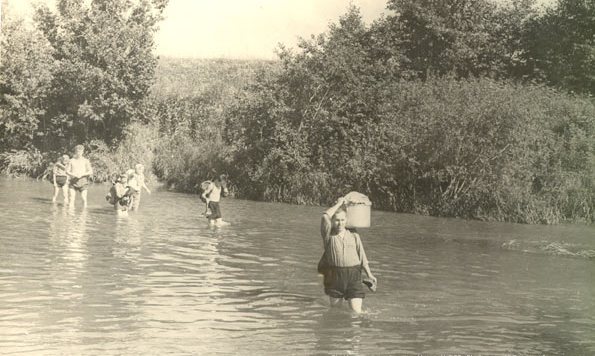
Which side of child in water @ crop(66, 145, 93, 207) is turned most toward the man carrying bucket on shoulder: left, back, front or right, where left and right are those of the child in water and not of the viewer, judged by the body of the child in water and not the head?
front

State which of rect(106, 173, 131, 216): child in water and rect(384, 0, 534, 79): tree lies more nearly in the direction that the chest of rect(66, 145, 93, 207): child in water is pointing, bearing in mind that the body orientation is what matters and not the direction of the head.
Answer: the child in water

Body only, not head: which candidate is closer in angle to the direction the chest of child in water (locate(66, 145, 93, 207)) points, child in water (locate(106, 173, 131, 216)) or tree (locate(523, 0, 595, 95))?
the child in water

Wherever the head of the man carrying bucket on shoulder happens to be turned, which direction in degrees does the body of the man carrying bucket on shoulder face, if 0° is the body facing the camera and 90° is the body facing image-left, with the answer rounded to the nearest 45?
approximately 0°

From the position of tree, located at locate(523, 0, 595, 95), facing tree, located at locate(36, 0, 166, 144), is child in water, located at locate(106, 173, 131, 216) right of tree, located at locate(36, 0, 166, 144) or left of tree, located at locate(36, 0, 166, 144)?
left

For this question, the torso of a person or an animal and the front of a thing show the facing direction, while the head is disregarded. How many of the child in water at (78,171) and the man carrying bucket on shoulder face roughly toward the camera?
2

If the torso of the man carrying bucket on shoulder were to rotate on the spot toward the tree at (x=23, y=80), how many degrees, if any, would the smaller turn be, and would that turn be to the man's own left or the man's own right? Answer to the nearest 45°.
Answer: approximately 135° to the man's own right

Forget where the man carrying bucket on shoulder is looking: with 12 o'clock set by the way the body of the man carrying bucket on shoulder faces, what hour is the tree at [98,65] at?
The tree is roughly at 5 o'clock from the man carrying bucket on shoulder.

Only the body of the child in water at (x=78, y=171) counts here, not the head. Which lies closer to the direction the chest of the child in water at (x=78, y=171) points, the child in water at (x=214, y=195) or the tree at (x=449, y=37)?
the child in water

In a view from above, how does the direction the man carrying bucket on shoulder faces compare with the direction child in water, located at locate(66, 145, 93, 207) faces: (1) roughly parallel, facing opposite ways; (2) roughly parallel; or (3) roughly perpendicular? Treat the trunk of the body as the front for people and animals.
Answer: roughly parallel

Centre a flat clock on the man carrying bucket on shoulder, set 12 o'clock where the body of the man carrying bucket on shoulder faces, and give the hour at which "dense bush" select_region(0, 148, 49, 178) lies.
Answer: The dense bush is roughly at 5 o'clock from the man carrying bucket on shoulder.

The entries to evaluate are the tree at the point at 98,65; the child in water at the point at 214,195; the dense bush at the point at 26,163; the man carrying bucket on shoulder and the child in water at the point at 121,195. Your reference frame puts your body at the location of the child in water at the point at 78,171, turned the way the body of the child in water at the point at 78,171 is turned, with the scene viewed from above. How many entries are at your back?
2

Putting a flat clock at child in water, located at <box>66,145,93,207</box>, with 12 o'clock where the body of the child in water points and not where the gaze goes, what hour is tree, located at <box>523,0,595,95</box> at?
The tree is roughly at 8 o'clock from the child in water.

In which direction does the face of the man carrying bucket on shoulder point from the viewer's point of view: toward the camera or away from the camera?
toward the camera

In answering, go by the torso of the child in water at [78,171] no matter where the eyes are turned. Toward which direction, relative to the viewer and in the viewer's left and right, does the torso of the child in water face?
facing the viewer
